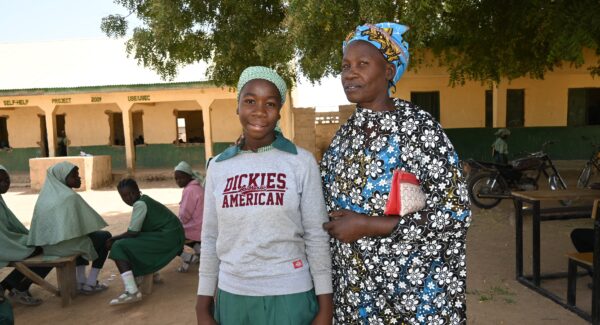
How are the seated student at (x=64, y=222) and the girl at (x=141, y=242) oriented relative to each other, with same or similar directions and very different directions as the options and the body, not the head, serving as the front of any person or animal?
very different directions

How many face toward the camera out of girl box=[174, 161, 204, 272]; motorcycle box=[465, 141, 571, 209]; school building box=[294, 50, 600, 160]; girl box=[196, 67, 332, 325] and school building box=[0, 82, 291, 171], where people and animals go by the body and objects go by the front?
3

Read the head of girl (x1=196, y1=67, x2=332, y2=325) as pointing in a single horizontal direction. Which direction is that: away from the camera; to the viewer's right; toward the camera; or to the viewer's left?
toward the camera

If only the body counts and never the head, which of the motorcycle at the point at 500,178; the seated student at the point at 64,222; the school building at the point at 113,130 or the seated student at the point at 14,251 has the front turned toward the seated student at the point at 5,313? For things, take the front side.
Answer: the school building

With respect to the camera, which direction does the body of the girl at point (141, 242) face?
to the viewer's left

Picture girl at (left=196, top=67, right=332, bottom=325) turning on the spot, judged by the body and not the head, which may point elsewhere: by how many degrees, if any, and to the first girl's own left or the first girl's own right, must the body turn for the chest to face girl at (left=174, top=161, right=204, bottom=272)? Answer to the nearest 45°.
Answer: approximately 180°

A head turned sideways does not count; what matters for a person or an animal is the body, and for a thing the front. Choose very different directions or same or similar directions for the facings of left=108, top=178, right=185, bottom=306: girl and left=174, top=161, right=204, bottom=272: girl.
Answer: same or similar directions

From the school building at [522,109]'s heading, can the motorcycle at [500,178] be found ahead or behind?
ahead

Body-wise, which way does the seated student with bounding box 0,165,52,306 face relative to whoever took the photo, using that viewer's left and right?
facing to the right of the viewer

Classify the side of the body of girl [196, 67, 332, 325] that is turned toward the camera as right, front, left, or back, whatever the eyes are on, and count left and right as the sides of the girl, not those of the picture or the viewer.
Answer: front

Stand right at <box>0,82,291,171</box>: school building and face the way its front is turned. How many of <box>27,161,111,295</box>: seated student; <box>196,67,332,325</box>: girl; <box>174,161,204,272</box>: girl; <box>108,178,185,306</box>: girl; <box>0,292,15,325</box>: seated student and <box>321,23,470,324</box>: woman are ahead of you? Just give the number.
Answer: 6

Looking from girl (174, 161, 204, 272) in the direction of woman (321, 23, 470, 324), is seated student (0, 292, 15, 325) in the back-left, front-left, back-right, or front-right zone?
front-right

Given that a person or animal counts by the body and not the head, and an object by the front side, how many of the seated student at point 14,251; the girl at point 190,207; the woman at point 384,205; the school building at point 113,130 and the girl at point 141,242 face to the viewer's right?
1

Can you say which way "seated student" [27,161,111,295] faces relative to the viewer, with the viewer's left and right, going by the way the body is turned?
facing to the right of the viewer

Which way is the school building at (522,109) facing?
toward the camera

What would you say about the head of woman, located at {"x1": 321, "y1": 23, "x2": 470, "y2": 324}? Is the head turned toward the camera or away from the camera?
toward the camera

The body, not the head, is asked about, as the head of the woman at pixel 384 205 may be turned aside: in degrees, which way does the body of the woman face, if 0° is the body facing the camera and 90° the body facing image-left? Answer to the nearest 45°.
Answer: approximately 45°

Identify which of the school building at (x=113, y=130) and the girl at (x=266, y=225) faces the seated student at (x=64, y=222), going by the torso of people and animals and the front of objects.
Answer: the school building

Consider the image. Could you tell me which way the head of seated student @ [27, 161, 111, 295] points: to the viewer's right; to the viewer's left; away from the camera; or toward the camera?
to the viewer's right
